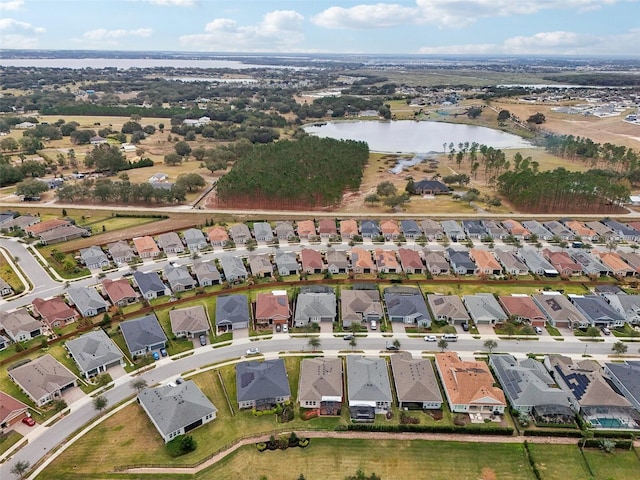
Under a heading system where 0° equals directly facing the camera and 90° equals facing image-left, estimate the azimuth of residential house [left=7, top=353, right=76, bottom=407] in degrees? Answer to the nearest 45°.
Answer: approximately 315°

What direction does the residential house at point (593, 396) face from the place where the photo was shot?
facing away from the viewer and to the left of the viewer

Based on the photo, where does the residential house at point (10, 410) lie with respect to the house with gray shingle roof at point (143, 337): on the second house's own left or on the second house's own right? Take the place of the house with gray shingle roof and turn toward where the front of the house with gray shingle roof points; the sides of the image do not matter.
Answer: on the second house's own right

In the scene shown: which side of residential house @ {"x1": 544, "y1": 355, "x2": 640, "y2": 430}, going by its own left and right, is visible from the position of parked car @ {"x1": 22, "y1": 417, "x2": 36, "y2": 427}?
left

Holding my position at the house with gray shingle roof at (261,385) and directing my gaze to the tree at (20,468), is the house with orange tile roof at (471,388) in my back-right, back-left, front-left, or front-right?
back-left

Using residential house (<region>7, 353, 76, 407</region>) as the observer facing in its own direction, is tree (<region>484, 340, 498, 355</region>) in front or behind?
in front

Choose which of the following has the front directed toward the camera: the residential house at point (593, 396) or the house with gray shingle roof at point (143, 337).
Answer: the house with gray shingle roof

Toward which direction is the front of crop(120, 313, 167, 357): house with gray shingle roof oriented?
toward the camera

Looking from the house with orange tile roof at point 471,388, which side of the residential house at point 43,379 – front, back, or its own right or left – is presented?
front

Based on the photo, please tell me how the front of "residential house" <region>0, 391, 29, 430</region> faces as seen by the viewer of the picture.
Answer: facing the viewer and to the right of the viewer

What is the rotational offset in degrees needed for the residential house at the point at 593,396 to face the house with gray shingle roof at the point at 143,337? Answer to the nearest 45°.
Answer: approximately 90° to its left

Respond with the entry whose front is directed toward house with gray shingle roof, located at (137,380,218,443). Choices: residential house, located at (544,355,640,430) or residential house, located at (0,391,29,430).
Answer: residential house, located at (0,391,29,430)

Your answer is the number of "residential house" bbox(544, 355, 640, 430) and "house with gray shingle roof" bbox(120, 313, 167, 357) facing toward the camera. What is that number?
1

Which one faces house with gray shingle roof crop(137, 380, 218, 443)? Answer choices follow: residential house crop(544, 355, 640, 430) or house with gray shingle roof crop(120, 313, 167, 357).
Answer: house with gray shingle roof crop(120, 313, 167, 357)

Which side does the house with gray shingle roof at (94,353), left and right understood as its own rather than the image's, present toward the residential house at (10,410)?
right

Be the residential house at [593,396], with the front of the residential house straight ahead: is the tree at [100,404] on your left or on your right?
on your left

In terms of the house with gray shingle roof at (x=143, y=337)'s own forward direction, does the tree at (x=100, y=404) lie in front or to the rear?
in front
